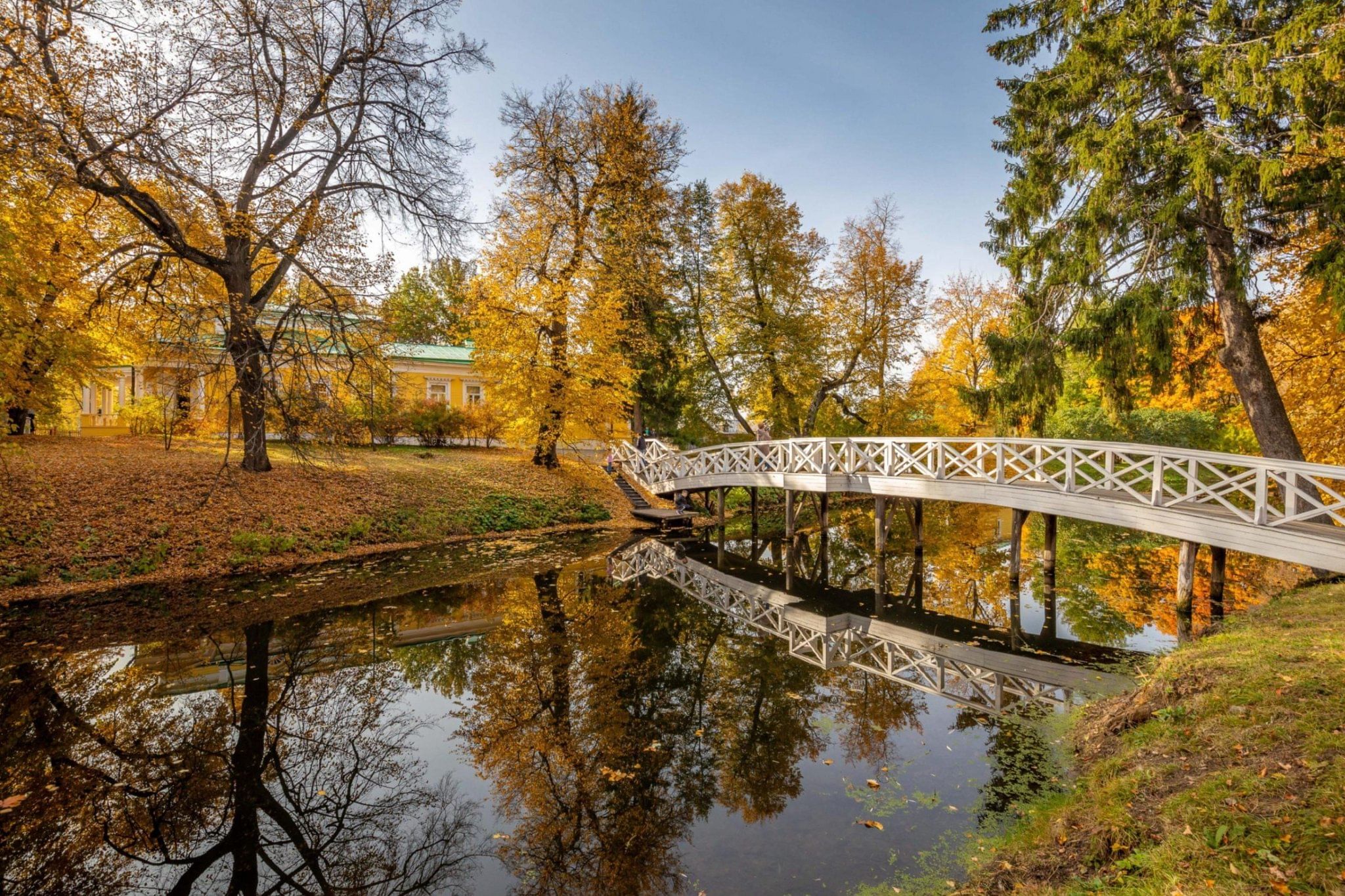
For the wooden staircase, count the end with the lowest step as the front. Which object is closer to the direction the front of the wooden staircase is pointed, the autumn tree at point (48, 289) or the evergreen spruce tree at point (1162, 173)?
the evergreen spruce tree

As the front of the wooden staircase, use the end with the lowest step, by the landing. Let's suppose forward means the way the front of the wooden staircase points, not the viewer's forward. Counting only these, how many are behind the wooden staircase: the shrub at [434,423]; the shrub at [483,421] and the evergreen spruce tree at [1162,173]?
2

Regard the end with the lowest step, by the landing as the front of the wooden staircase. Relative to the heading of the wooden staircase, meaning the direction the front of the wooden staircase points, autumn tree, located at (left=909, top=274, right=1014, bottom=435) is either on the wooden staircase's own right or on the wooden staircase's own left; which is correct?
on the wooden staircase's own left

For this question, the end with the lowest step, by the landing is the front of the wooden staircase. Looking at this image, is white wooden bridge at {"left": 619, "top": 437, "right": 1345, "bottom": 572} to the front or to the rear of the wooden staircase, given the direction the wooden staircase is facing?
to the front

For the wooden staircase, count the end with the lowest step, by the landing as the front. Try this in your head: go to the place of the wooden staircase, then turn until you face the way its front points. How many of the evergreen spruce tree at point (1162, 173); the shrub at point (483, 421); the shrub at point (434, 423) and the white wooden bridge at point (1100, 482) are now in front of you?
2

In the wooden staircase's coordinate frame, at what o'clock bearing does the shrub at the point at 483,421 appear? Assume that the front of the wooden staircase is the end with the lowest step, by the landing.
The shrub is roughly at 6 o'clock from the wooden staircase.

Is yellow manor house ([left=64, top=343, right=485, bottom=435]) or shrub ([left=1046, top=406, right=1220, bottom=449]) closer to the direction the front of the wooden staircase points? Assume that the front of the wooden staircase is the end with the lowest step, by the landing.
the shrub

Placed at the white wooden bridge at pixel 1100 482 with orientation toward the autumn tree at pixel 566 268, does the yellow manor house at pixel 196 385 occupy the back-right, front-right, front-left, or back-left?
front-left

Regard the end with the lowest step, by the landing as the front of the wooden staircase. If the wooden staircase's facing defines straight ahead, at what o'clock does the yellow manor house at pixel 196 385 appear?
The yellow manor house is roughly at 5 o'clock from the wooden staircase.

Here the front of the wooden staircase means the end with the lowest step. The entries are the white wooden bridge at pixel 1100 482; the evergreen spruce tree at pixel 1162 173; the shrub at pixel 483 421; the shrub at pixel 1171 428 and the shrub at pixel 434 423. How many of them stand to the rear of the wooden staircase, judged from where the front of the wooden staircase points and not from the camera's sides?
2

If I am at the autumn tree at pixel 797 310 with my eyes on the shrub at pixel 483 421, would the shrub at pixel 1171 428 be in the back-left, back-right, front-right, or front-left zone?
back-left

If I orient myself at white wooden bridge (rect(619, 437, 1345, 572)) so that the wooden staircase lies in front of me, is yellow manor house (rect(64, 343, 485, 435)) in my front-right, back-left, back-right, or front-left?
front-left

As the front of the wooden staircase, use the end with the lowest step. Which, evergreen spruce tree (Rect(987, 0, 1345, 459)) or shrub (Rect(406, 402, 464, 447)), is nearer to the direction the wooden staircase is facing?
the evergreen spruce tree

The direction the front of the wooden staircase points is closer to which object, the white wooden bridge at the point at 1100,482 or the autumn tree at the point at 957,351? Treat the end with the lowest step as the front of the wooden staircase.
the white wooden bridge

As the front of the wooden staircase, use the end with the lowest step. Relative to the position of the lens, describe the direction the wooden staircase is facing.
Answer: facing the viewer and to the right of the viewer

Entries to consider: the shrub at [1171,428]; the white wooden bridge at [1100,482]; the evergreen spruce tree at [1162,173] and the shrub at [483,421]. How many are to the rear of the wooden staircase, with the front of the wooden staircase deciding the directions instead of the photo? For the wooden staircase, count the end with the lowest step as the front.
1
